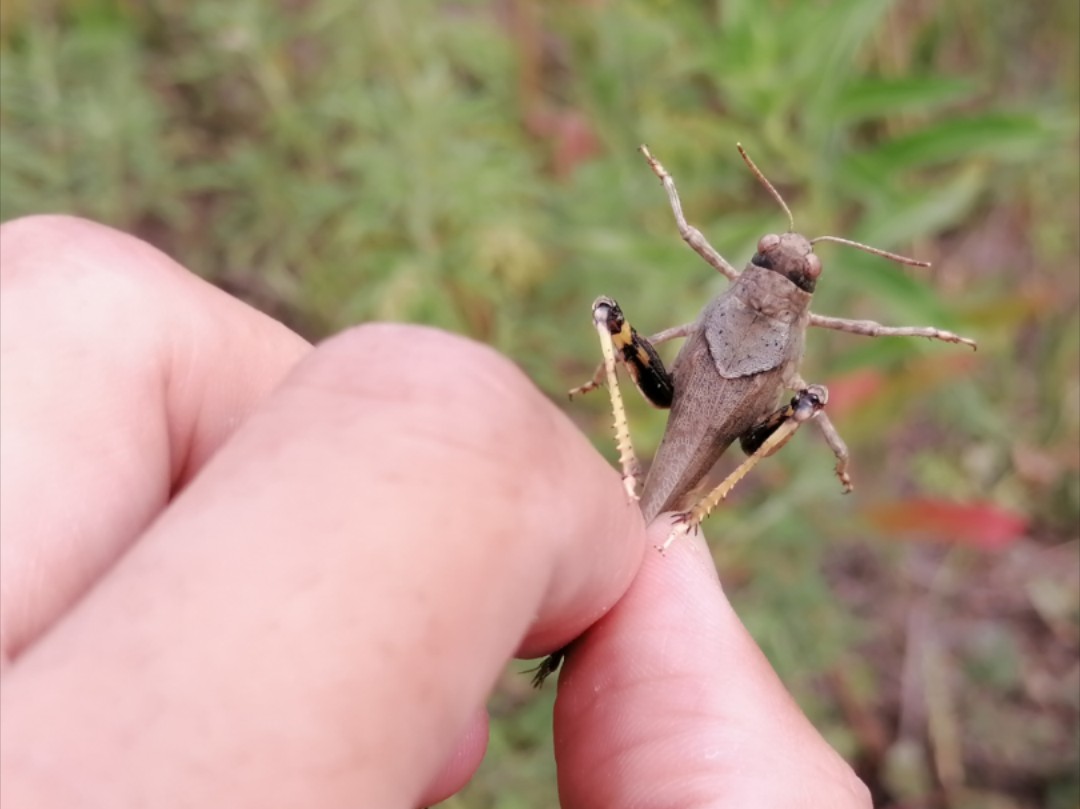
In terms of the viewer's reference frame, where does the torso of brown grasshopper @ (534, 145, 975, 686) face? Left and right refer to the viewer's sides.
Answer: facing away from the viewer and to the right of the viewer

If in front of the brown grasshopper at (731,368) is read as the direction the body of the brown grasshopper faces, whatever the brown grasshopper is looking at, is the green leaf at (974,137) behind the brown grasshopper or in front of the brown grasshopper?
in front

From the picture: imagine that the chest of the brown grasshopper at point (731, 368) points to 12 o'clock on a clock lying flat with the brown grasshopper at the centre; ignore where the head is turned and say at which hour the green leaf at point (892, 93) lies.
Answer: The green leaf is roughly at 11 o'clock from the brown grasshopper.
